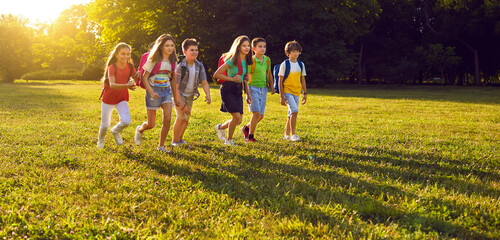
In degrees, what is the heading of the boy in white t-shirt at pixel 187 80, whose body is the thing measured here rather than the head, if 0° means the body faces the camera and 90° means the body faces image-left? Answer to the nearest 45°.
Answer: approximately 315°

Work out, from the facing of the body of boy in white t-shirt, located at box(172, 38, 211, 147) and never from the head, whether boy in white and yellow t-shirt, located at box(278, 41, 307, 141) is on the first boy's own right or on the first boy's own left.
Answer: on the first boy's own left

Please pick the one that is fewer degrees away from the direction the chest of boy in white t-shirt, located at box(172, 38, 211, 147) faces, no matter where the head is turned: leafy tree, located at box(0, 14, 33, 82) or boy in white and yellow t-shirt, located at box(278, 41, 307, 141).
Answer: the boy in white and yellow t-shirt

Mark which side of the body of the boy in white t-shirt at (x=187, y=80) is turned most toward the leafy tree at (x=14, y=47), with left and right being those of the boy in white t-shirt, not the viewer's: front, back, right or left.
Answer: back

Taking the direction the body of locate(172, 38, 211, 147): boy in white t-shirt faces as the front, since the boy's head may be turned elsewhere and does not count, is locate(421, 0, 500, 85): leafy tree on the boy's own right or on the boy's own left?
on the boy's own left
